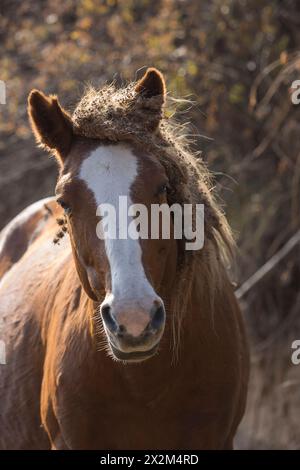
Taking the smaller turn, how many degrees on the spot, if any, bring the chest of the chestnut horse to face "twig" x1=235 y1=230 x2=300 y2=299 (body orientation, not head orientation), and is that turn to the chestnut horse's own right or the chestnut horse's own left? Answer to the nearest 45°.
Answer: approximately 135° to the chestnut horse's own left

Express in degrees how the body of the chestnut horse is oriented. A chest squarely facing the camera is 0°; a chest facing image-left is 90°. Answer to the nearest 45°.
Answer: approximately 315°
